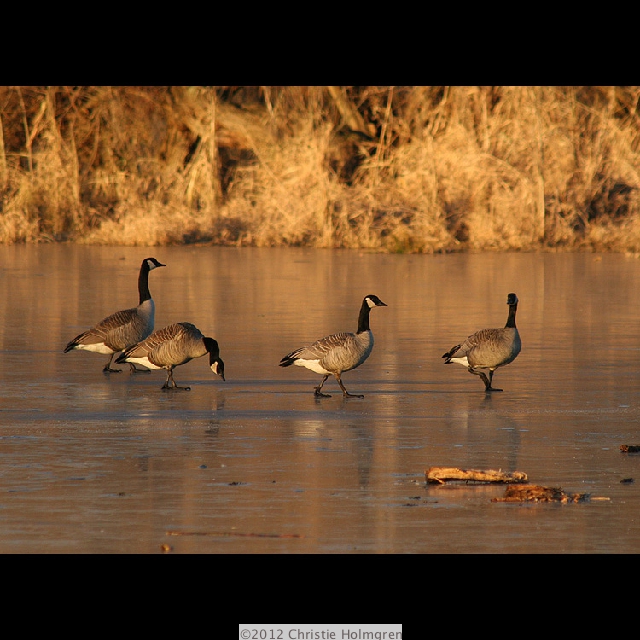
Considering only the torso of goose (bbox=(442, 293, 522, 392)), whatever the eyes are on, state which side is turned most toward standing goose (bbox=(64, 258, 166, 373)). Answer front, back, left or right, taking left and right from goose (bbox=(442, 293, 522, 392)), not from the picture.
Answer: back

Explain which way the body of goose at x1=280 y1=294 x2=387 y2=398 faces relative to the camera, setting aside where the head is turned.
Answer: to the viewer's right

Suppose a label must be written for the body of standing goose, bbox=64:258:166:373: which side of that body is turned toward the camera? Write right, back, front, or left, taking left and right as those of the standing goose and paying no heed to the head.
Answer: right

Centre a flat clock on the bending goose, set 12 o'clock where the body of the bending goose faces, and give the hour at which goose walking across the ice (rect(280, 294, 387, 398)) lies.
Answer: The goose walking across the ice is roughly at 1 o'clock from the bending goose.

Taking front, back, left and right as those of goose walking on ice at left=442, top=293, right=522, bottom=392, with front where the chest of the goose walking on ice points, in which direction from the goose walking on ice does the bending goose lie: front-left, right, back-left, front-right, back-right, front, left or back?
back

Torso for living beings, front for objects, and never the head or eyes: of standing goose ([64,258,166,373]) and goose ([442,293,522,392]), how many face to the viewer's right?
2

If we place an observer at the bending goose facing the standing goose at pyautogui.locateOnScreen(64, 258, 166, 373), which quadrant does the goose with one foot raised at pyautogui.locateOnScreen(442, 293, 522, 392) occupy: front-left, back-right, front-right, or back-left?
back-right

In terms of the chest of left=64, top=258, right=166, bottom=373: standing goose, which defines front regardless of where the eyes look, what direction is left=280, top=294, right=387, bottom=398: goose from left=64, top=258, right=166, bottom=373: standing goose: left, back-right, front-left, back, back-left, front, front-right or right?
front-right

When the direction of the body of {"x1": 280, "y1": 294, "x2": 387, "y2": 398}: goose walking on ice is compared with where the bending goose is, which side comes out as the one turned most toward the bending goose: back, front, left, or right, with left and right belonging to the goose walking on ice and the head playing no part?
back

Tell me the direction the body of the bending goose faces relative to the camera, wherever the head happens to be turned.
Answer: to the viewer's right

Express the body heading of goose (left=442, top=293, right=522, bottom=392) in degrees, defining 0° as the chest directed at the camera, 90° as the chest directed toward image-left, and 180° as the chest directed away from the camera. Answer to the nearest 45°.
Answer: approximately 270°
